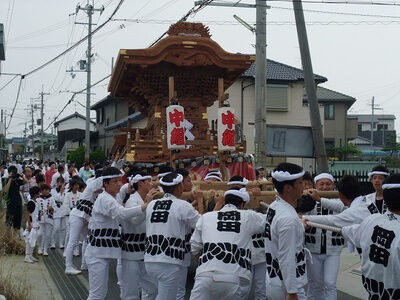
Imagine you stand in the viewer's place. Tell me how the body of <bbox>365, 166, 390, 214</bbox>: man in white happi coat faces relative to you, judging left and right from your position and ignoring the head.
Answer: facing the viewer

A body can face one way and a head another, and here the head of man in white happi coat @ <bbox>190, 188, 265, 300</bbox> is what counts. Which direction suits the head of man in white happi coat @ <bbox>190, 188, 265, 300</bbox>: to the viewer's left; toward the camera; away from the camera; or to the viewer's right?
away from the camera

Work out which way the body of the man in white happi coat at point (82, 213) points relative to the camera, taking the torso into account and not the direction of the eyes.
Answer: to the viewer's right

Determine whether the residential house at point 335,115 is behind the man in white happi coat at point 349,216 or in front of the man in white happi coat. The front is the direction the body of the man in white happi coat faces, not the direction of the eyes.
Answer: in front

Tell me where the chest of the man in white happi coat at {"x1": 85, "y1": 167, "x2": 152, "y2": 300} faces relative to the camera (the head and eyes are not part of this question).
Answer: to the viewer's right

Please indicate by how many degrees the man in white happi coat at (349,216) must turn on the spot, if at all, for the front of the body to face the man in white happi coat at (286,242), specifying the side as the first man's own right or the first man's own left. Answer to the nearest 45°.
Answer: approximately 90° to the first man's own left

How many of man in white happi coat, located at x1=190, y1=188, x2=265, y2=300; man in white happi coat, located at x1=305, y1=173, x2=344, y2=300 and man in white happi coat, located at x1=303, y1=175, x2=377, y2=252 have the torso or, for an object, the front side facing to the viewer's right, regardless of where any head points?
0

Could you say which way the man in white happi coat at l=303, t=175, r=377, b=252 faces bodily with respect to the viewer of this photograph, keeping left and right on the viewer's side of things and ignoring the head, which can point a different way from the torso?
facing away from the viewer and to the left of the viewer

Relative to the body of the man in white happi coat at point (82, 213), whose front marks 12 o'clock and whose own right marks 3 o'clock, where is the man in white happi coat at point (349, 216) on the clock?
the man in white happi coat at point (349, 216) is roughly at 2 o'clock from the man in white happi coat at point (82, 213).

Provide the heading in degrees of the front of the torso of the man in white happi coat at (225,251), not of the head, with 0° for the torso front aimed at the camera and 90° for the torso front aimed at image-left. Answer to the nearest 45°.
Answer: approximately 180°
